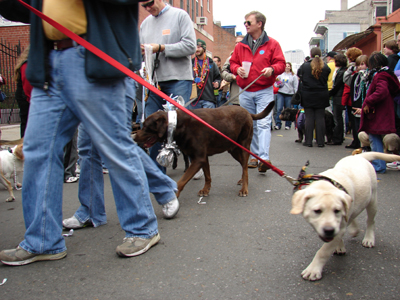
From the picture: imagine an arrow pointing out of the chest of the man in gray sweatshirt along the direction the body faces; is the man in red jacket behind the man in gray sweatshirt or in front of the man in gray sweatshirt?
behind

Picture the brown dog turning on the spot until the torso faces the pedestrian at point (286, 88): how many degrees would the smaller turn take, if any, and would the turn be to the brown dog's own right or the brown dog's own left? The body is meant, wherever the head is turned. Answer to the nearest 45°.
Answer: approximately 90° to the brown dog's own right

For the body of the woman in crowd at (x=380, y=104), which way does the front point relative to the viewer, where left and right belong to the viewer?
facing to the left of the viewer

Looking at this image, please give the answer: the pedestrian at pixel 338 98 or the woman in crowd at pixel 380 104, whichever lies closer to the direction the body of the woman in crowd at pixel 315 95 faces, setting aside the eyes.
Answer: the pedestrian

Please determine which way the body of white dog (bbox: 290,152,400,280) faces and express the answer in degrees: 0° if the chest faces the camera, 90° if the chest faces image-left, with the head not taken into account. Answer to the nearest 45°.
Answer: approximately 45°

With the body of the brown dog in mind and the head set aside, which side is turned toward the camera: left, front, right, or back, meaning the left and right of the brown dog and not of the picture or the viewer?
left

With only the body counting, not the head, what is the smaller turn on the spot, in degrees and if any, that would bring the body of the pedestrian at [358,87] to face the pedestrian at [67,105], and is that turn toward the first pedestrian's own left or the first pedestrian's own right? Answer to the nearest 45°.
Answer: approximately 45° to the first pedestrian's own left

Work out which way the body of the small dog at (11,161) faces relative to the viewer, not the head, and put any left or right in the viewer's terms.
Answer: facing to the right of the viewer

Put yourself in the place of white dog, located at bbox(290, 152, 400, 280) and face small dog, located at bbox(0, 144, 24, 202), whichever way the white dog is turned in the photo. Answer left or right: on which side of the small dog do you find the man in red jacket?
right

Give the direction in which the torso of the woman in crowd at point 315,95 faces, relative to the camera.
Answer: away from the camera

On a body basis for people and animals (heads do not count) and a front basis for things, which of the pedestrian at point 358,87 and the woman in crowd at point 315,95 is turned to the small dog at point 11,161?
the pedestrian
